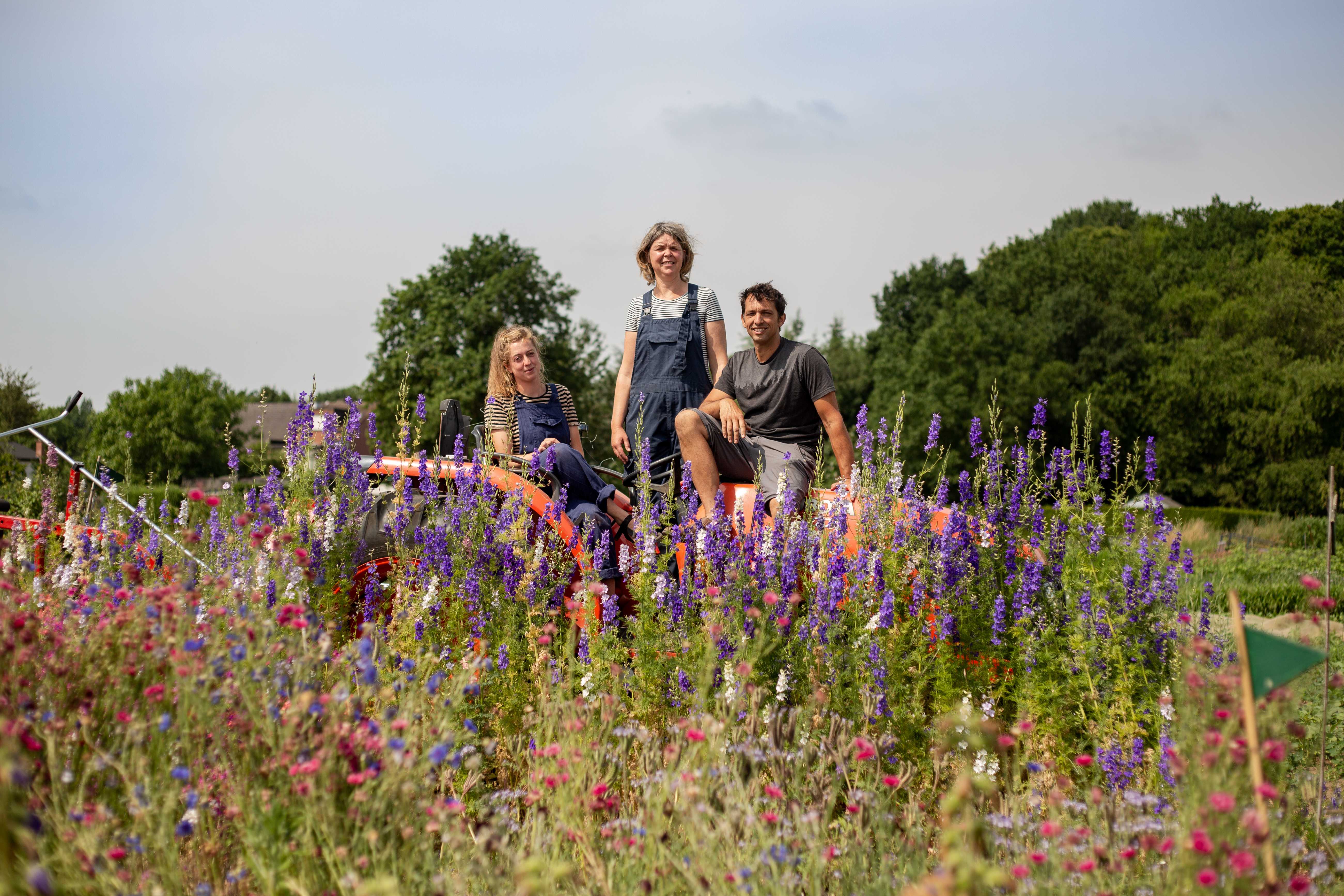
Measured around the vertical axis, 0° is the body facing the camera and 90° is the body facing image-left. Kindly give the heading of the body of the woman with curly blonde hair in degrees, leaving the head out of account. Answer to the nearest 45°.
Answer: approximately 315°

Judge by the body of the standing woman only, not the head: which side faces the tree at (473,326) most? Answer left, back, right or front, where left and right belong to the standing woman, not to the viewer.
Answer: back

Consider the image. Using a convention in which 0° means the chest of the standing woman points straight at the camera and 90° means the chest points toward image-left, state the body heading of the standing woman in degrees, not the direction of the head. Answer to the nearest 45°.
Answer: approximately 0°

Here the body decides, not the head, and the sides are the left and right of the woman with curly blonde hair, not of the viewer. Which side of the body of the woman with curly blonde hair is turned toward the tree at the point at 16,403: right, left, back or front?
back

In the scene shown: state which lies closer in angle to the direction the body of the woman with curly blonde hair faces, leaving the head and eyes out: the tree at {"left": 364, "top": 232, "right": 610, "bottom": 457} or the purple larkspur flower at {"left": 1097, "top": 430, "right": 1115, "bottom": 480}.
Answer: the purple larkspur flower

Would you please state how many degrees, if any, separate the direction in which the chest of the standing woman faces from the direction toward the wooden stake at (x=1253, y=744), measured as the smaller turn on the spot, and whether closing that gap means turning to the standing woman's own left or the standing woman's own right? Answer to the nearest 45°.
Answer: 0° — they already face it
